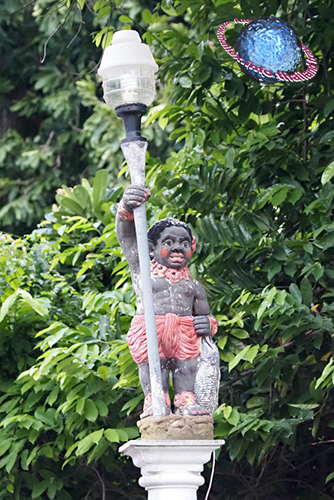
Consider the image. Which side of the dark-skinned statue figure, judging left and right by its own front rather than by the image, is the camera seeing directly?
front
